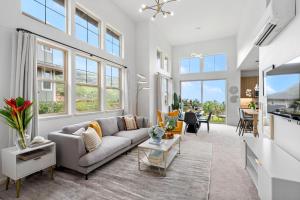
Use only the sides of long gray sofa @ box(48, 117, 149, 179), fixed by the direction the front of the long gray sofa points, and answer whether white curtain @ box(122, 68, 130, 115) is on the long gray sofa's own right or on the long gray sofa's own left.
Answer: on the long gray sofa's own left

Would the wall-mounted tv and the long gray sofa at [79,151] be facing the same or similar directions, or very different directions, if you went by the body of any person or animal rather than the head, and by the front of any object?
very different directions

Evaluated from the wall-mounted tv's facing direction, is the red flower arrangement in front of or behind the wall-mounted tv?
in front

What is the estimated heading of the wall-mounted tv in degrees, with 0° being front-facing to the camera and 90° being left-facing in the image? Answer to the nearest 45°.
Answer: approximately 45°

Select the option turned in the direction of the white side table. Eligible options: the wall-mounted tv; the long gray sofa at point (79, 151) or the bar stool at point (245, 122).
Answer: the wall-mounted tv

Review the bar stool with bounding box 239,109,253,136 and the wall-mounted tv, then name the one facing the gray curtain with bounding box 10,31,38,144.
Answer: the wall-mounted tv

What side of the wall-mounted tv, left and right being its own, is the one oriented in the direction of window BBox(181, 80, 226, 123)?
right
